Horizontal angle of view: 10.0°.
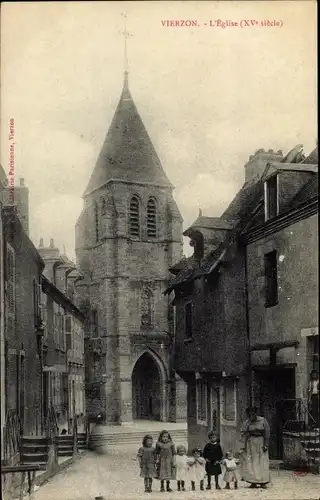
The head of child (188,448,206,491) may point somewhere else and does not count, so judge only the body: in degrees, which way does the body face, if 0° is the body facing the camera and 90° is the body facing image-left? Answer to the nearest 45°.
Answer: approximately 0°

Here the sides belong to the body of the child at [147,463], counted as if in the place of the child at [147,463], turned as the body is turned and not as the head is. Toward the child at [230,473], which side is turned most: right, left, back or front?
left

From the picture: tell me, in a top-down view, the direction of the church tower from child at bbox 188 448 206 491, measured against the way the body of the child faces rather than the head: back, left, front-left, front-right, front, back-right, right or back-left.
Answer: back
